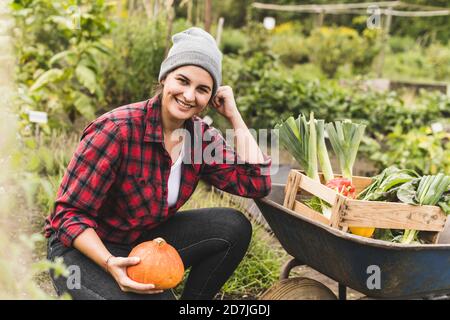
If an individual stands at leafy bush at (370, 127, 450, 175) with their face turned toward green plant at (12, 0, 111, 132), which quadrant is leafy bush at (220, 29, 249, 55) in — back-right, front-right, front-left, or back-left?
front-right

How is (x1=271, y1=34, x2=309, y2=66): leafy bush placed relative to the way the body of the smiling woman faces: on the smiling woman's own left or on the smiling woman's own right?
on the smiling woman's own left

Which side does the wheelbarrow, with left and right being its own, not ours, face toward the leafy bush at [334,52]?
right

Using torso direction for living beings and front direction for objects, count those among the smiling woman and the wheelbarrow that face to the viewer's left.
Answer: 1

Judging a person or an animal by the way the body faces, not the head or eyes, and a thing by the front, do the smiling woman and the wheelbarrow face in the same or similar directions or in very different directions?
very different directions

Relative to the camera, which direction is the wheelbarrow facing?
to the viewer's left

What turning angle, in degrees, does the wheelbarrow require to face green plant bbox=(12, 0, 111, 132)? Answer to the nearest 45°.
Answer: approximately 45° to its right

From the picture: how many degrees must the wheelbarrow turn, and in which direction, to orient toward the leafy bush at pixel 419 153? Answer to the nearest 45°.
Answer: approximately 90° to its right

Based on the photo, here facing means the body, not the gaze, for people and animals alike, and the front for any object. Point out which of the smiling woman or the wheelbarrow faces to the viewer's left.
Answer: the wheelbarrow

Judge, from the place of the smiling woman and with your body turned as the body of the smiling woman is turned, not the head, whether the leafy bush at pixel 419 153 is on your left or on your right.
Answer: on your left

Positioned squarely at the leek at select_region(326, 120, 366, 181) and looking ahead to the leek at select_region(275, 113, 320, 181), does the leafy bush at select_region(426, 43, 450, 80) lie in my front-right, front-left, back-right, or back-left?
back-right

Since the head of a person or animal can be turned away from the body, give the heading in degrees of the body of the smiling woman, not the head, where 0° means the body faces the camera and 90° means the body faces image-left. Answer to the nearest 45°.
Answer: approximately 315°

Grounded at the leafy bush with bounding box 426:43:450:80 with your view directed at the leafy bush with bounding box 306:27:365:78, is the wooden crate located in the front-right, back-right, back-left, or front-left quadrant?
front-left

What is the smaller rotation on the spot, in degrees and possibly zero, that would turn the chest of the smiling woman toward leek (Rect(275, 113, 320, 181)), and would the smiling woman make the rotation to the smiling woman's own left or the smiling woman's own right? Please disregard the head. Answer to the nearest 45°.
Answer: approximately 90° to the smiling woman's own left

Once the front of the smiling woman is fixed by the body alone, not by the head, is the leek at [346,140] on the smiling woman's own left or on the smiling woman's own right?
on the smiling woman's own left
